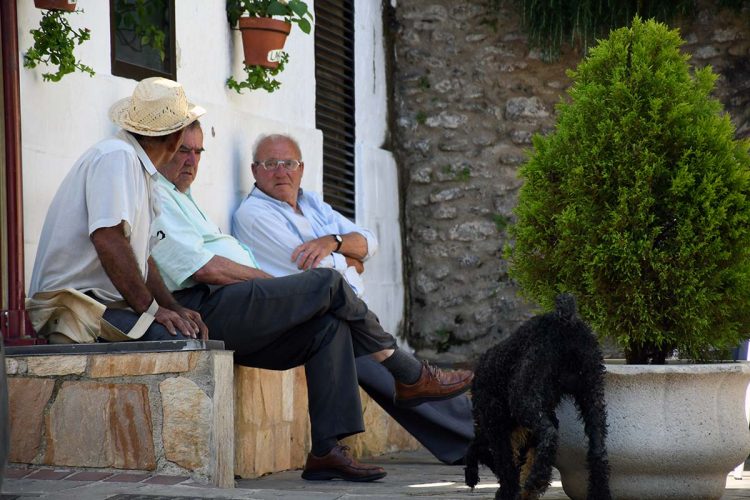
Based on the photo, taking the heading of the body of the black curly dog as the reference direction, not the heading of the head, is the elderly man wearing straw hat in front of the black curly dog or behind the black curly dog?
in front

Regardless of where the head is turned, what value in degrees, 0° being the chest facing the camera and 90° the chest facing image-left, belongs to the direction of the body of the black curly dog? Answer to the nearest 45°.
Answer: approximately 135°

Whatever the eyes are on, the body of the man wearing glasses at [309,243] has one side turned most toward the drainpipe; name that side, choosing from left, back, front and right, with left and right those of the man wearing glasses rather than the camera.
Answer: right

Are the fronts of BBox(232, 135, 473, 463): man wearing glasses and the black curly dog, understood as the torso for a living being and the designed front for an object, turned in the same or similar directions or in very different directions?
very different directions

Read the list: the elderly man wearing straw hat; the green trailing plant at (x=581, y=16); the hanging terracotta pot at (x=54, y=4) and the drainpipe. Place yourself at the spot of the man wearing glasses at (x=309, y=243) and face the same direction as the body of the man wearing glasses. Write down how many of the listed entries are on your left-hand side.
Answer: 1

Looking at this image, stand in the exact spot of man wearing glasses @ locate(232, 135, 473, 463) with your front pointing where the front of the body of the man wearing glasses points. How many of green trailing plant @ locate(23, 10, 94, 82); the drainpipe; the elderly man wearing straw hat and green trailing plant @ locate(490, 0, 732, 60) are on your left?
1

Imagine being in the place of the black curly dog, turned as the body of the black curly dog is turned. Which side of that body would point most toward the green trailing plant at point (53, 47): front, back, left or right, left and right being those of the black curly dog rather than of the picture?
front

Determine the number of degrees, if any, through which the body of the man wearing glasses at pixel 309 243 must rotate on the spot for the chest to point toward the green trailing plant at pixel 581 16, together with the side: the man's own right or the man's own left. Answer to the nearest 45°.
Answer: approximately 90° to the man's own left

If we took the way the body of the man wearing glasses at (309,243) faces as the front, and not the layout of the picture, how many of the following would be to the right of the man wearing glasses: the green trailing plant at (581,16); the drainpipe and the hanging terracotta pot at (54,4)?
2

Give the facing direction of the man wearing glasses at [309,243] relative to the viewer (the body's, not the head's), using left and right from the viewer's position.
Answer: facing the viewer and to the right of the viewer
